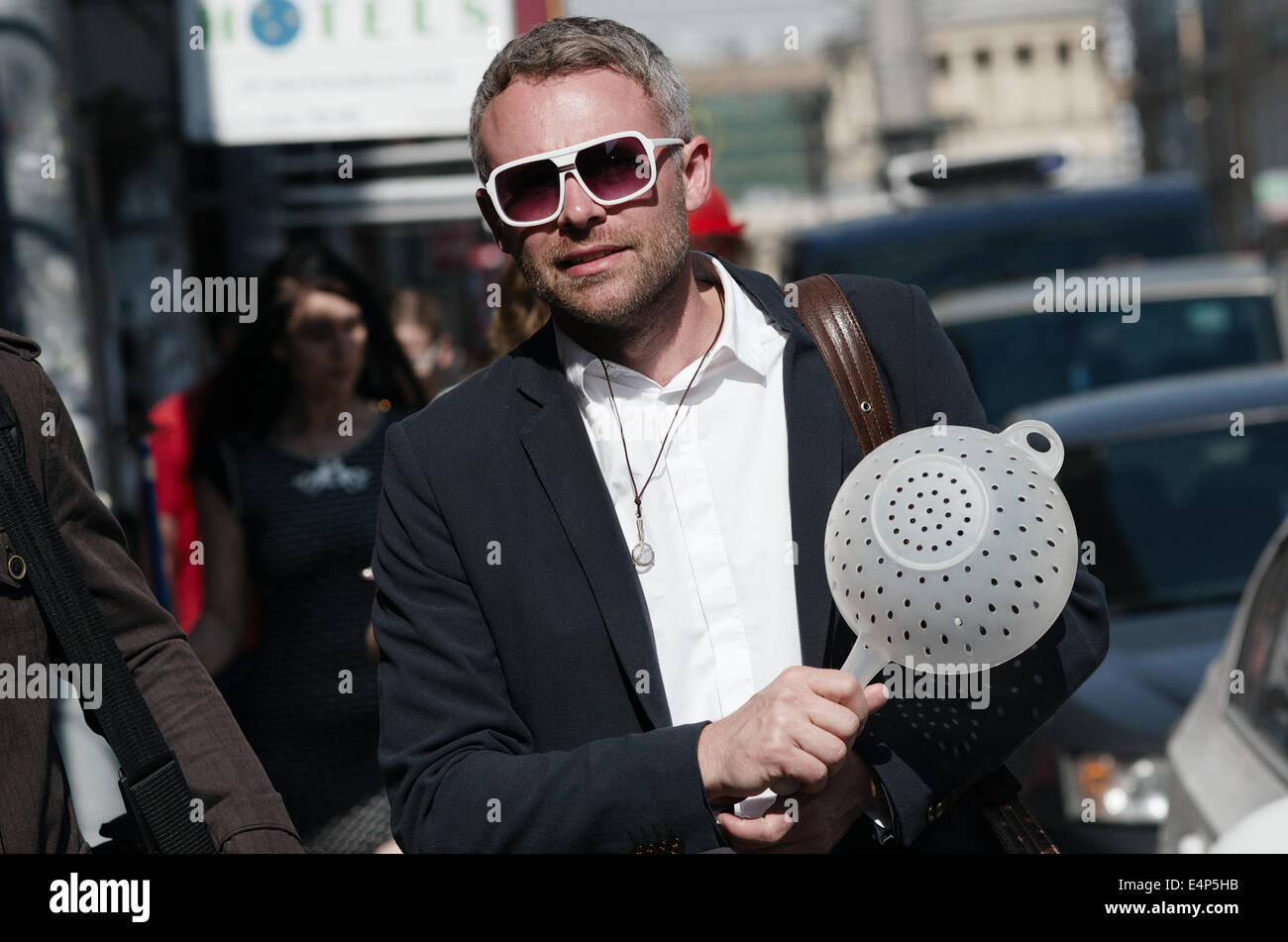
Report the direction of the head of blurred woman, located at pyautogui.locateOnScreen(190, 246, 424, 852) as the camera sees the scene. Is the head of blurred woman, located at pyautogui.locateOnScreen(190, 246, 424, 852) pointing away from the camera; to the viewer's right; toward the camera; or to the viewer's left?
toward the camera

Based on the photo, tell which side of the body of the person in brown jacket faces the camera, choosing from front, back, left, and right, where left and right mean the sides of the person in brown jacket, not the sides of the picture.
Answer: front

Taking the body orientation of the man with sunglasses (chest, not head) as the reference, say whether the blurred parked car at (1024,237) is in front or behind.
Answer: behind

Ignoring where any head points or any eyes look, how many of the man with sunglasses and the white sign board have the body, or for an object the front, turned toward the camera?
2

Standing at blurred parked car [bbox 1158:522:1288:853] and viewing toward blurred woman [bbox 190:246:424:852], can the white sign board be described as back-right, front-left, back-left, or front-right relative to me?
front-right

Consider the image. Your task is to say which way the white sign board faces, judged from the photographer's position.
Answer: facing the viewer

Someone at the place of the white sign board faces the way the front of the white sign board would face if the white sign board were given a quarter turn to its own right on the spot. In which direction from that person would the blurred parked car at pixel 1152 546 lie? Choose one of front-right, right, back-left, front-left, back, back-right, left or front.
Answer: back

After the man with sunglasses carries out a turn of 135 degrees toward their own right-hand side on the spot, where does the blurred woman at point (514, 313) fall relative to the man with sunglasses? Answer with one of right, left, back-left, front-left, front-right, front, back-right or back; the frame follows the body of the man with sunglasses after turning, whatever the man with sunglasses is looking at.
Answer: front-right

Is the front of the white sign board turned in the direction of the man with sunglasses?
yes

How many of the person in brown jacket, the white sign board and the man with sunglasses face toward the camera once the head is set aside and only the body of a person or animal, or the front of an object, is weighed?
3

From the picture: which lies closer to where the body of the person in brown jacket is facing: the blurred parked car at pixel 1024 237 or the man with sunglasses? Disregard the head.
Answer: the man with sunglasses

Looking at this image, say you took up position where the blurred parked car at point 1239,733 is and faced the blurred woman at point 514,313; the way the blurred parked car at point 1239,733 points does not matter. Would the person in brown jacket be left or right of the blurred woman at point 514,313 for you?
left

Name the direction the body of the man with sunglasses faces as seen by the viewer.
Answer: toward the camera

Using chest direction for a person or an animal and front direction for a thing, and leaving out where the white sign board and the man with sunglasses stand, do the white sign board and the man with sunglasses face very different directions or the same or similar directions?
same or similar directions
